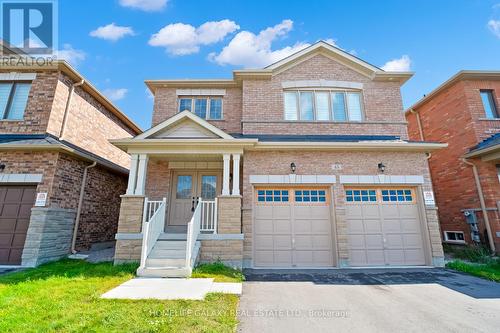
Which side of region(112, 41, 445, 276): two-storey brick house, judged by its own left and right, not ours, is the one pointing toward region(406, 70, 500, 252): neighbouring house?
left

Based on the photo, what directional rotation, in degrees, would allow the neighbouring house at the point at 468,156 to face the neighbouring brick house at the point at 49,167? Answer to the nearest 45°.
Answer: approximately 90° to its right

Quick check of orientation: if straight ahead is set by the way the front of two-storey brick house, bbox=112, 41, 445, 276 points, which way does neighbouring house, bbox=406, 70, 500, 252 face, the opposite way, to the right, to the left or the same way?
the same way

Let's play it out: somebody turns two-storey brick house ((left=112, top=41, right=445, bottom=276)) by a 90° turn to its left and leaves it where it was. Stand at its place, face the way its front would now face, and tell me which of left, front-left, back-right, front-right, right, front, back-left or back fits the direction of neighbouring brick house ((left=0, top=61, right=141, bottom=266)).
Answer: back

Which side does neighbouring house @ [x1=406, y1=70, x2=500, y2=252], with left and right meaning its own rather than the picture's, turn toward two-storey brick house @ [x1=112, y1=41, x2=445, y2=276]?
right

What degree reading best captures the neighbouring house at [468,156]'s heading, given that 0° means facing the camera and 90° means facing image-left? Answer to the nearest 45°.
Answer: approximately 315°

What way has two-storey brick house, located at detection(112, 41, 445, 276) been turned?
toward the camera

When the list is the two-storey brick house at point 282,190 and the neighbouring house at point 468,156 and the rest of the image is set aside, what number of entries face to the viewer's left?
0
